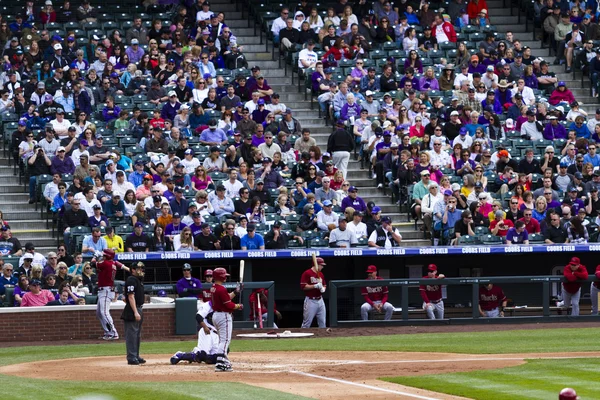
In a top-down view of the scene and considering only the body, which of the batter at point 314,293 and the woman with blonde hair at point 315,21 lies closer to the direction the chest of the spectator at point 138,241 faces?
the batter

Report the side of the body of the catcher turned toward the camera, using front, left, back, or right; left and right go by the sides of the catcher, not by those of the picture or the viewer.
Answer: right

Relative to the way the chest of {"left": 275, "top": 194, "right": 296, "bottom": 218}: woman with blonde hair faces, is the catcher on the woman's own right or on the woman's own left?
on the woman's own right

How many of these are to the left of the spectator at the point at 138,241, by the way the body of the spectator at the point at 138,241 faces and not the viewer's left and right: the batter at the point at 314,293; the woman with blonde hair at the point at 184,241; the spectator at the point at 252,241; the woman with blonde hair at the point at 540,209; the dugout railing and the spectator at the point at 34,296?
5

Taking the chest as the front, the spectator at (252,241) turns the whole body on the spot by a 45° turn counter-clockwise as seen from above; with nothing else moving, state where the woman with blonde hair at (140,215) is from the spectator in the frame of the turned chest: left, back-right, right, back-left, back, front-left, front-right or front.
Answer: back-right
